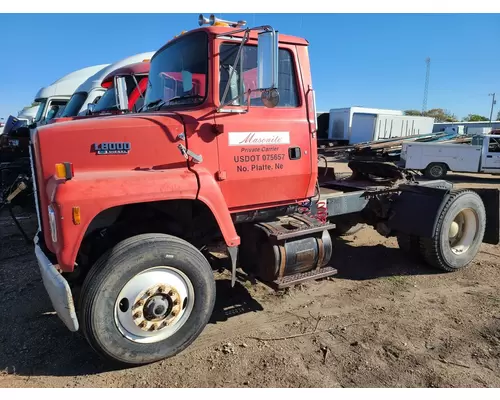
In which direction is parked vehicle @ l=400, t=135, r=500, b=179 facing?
to the viewer's right

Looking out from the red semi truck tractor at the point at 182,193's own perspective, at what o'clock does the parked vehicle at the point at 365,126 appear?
The parked vehicle is roughly at 5 o'clock from the red semi truck tractor.

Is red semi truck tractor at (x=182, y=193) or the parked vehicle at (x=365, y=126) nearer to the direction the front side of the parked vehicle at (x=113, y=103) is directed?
the red semi truck tractor

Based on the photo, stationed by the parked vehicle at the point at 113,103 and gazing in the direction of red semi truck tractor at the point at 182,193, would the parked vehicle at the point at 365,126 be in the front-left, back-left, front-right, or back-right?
back-left

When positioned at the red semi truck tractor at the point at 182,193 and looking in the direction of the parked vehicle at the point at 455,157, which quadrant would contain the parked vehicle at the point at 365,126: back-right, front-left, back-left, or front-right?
front-left

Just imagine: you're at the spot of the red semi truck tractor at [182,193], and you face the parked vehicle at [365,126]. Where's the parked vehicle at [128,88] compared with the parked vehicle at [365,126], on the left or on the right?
left

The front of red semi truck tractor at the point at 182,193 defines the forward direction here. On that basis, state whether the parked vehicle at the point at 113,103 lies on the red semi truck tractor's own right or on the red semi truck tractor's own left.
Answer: on the red semi truck tractor's own right

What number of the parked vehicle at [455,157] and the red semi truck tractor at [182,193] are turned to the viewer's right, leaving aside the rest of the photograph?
1
